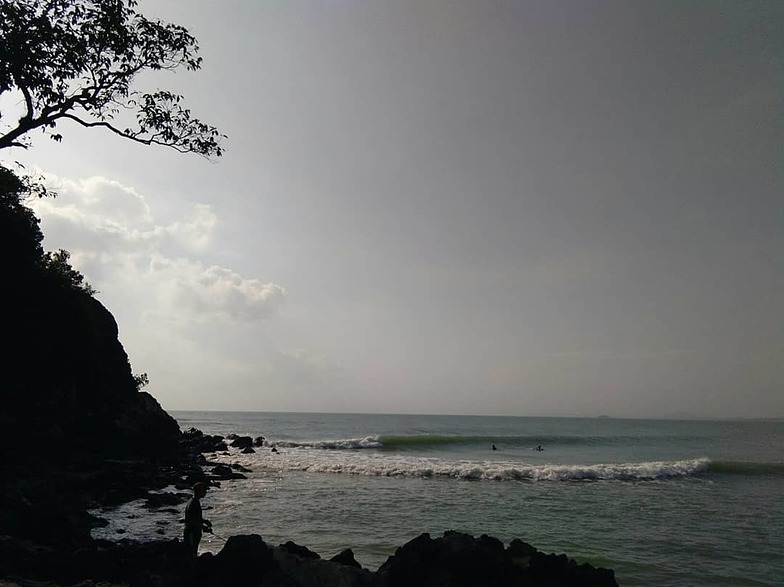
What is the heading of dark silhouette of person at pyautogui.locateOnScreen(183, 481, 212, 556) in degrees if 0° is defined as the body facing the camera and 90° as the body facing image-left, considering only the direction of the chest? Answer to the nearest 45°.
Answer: approximately 270°

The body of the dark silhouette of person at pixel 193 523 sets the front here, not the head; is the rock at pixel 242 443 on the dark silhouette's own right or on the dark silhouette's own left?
on the dark silhouette's own left

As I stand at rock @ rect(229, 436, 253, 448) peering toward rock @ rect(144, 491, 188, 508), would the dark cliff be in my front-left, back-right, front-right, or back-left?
front-right

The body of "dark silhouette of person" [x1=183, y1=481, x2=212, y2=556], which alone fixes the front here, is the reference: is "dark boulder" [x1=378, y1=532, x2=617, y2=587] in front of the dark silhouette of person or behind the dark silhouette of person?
in front

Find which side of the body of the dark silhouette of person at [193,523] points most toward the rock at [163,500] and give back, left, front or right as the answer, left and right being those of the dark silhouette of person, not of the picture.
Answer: left

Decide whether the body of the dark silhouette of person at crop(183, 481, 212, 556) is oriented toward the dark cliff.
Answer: no

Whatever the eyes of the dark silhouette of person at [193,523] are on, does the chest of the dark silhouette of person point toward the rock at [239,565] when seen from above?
no
